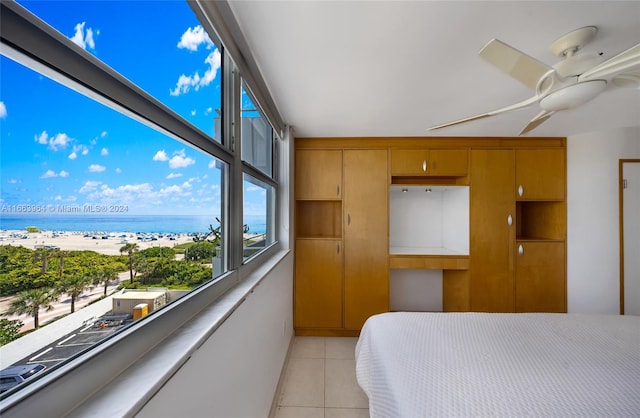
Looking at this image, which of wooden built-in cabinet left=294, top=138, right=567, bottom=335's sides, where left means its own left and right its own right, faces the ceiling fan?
front

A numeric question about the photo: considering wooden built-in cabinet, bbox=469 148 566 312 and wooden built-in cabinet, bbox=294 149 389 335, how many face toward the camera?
2

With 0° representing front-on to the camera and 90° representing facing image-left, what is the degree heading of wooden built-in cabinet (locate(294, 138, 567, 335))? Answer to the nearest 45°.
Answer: approximately 0°
